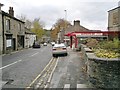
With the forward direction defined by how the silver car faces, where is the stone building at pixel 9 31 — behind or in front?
in front
